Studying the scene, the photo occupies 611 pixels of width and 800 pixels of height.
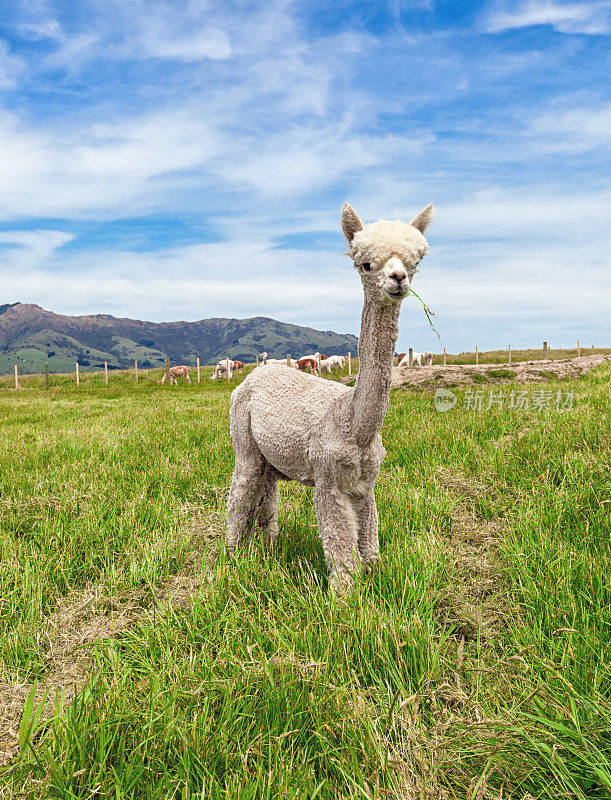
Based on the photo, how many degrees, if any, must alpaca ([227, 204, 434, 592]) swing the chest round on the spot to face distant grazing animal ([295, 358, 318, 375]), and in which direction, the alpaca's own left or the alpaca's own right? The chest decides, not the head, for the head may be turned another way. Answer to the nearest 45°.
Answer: approximately 135° to the alpaca's own left

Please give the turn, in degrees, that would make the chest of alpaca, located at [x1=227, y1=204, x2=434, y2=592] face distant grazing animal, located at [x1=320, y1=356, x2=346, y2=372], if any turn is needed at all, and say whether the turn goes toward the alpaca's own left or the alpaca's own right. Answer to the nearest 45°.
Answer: approximately 135° to the alpaca's own left

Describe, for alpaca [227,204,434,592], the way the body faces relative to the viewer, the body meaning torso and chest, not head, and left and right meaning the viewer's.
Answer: facing the viewer and to the right of the viewer
